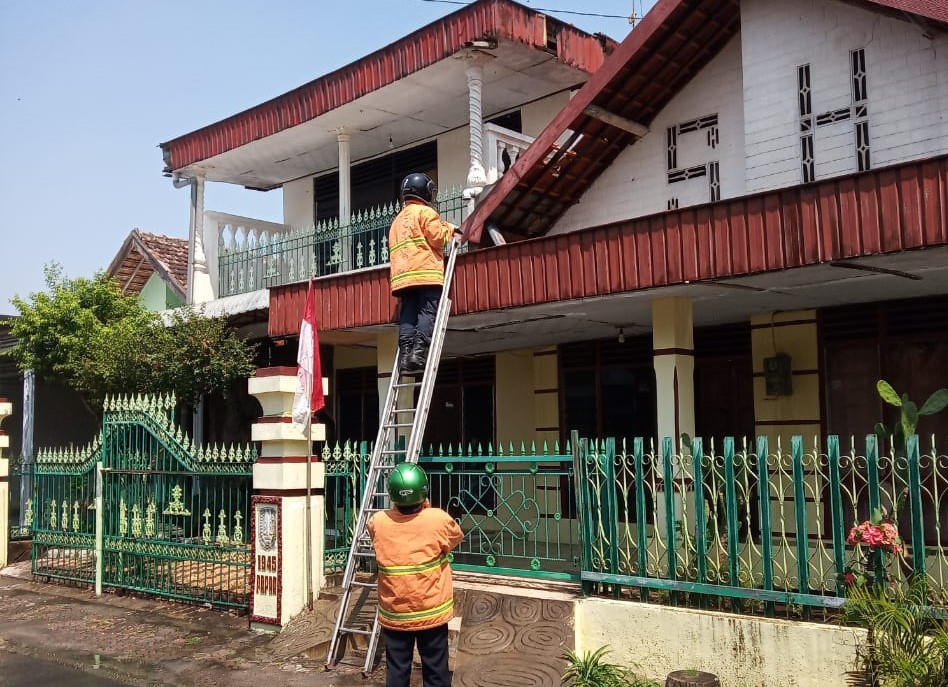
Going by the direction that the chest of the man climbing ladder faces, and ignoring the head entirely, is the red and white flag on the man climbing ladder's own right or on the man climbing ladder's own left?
on the man climbing ladder's own left

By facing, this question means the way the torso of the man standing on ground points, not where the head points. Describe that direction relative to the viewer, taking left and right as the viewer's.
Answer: facing away from the viewer

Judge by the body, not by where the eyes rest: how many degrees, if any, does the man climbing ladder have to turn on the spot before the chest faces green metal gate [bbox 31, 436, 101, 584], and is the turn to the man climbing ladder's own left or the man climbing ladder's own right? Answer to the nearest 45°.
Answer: approximately 90° to the man climbing ladder's own left

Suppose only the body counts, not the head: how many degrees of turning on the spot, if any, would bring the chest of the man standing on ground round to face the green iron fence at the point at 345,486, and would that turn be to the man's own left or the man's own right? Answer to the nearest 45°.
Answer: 0° — they already face it

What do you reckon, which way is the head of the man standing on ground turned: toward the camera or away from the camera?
away from the camera

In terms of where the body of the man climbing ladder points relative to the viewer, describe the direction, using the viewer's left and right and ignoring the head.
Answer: facing away from the viewer and to the right of the viewer

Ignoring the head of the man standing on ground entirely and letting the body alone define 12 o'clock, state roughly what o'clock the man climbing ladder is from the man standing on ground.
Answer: The man climbing ladder is roughly at 12 o'clock from the man standing on ground.
